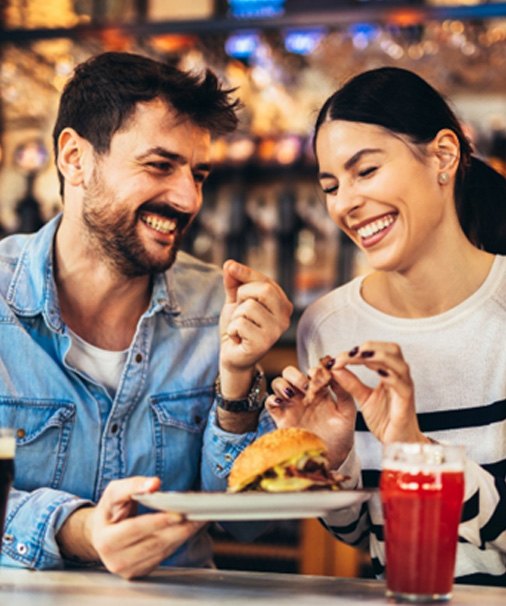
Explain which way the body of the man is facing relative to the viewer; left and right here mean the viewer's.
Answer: facing the viewer and to the right of the viewer

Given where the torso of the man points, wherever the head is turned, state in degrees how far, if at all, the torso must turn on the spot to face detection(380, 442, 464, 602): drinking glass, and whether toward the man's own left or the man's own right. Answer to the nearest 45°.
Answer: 0° — they already face it

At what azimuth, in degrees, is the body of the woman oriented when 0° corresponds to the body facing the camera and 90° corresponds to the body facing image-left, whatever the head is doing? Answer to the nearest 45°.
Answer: approximately 45°

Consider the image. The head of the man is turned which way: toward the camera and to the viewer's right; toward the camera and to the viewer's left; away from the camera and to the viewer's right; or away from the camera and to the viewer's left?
toward the camera and to the viewer's right

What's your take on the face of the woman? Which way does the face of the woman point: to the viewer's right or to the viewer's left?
to the viewer's left

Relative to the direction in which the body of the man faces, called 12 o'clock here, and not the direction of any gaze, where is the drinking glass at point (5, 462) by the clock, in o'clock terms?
The drinking glass is roughly at 2 o'clock from the man.

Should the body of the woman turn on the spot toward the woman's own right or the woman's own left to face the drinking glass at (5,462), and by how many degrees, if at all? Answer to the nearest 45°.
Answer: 0° — they already face it

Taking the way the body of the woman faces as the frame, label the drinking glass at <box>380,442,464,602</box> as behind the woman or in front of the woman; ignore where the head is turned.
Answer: in front

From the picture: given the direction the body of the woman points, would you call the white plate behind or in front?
in front
